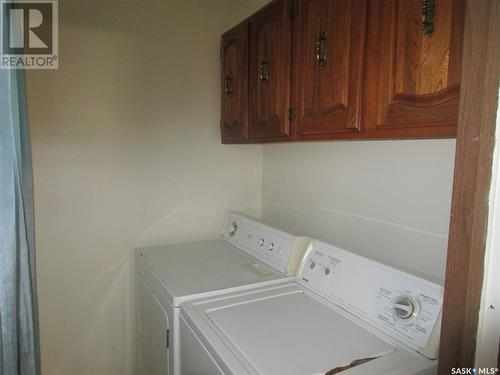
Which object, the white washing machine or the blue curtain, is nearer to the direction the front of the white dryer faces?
the blue curtain

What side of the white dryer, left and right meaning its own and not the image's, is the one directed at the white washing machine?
left

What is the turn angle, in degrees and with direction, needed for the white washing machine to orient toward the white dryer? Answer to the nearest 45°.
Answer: approximately 90° to its right

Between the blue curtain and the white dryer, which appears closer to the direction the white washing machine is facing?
the blue curtain

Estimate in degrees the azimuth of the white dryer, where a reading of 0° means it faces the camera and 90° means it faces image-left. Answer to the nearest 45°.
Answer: approximately 45°

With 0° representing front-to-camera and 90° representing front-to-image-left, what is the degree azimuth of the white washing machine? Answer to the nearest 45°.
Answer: approximately 45°

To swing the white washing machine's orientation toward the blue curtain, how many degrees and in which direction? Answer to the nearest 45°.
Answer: approximately 45° to its right

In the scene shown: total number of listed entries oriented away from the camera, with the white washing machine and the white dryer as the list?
0
